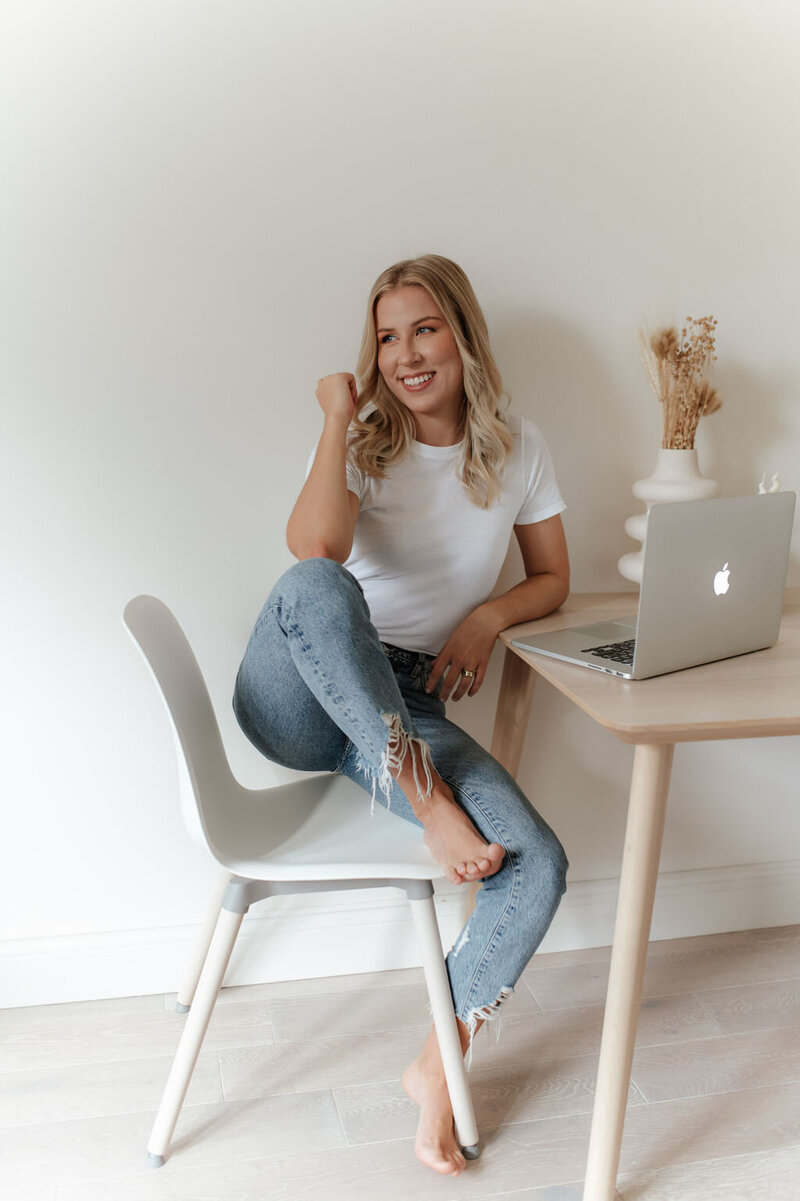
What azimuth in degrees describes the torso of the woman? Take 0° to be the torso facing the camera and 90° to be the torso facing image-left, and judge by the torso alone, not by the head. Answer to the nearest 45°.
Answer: approximately 0°

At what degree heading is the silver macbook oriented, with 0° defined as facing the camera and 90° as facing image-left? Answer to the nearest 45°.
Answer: approximately 135°

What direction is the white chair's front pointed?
to the viewer's right

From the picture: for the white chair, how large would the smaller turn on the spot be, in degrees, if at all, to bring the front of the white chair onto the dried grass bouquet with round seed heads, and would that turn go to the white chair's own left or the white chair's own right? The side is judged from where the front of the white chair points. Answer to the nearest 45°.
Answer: approximately 45° to the white chair's own left

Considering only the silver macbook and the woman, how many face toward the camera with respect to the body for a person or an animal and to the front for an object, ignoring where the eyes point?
1
